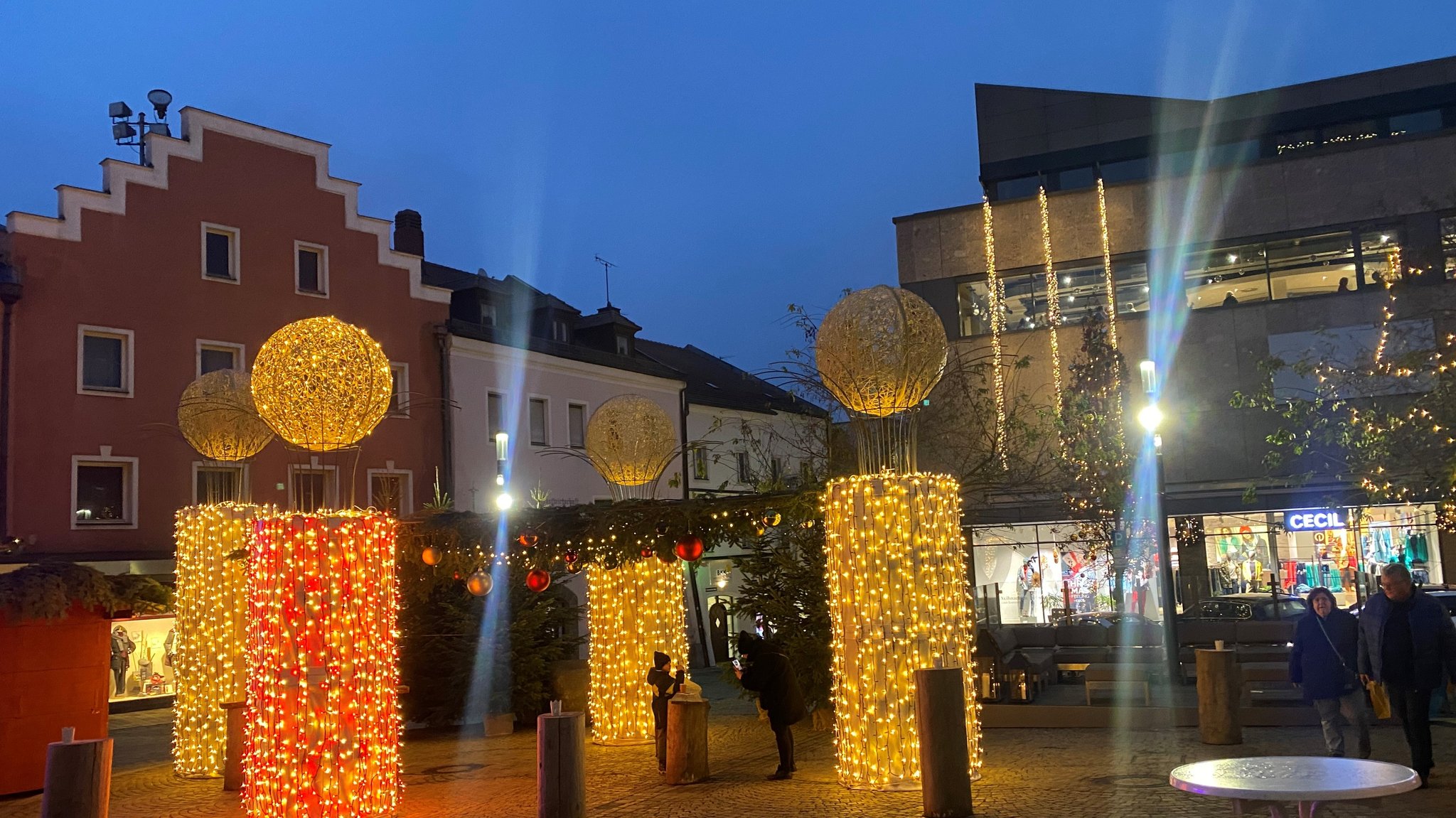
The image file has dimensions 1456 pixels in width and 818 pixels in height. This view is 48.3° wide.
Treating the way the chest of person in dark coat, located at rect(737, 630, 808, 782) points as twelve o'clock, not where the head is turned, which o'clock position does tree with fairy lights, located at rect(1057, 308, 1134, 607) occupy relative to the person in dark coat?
The tree with fairy lights is roughly at 4 o'clock from the person in dark coat.

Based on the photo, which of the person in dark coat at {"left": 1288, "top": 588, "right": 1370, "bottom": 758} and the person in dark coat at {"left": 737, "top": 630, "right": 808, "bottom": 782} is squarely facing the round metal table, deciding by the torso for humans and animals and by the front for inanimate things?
the person in dark coat at {"left": 1288, "top": 588, "right": 1370, "bottom": 758}

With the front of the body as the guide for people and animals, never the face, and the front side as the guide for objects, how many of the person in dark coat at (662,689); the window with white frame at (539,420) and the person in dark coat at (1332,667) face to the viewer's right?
1

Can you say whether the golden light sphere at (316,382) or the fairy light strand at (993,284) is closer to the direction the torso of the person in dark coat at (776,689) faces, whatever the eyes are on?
the golden light sphere

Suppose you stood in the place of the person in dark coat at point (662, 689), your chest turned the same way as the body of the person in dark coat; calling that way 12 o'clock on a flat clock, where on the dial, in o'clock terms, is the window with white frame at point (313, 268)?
The window with white frame is roughly at 8 o'clock from the person in dark coat.

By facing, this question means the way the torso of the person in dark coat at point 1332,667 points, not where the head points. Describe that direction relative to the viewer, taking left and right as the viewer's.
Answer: facing the viewer

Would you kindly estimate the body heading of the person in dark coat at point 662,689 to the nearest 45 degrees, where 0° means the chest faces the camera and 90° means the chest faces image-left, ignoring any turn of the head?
approximately 270°

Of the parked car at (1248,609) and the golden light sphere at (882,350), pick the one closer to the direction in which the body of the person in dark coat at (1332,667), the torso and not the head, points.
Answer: the golden light sphere

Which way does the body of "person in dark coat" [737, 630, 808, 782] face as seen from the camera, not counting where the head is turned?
to the viewer's left

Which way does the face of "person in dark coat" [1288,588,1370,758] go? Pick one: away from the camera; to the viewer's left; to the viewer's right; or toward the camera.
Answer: toward the camera

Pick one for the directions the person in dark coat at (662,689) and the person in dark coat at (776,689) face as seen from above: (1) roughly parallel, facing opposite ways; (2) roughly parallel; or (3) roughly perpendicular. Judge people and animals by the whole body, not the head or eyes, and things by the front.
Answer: roughly parallel, facing opposite ways

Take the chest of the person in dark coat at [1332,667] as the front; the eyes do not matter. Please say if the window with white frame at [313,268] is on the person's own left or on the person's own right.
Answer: on the person's own right

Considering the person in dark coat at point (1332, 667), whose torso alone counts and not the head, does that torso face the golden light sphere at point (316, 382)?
no

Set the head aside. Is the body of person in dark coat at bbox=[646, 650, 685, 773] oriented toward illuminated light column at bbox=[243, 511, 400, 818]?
no

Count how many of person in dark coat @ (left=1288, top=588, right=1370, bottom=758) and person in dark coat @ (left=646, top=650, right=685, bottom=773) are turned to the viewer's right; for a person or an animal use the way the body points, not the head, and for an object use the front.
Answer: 1

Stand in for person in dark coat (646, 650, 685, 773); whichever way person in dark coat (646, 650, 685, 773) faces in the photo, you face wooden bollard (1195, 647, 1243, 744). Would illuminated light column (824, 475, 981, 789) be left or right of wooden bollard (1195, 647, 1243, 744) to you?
right
